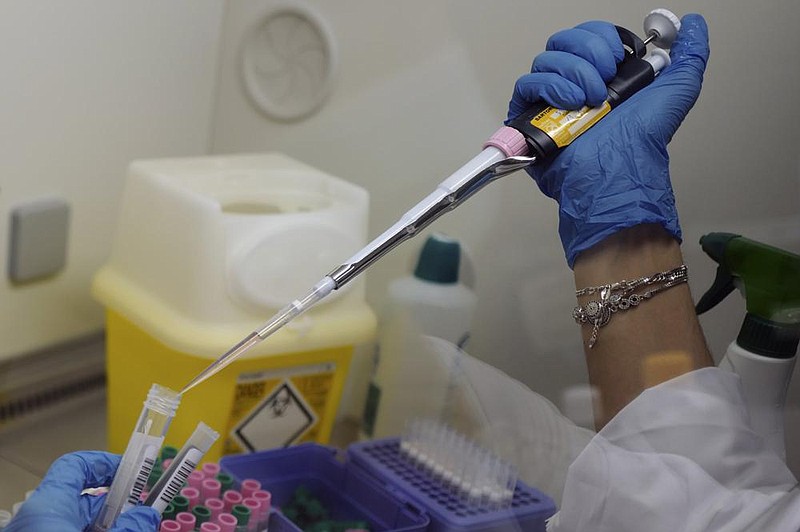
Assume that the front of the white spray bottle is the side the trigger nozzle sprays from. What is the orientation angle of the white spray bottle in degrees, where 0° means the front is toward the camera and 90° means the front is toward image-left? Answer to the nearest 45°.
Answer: approximately 90°

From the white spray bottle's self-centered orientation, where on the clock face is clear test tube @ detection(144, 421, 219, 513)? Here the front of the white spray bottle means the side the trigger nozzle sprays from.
The clear test tube is roughly at 11 o'clock from the white spray bottle.

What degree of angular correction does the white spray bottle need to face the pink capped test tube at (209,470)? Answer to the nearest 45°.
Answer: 0° — it already faces it

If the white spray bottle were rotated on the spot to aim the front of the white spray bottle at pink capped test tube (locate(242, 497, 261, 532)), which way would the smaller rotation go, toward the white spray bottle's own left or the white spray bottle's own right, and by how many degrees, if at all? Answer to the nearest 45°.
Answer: approximately 45° to the white spray bottle's own left

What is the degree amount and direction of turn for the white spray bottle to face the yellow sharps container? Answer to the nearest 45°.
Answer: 0° — it already faces it

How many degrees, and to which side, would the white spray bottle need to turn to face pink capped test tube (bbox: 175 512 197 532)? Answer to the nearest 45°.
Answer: approximately 45° to its left

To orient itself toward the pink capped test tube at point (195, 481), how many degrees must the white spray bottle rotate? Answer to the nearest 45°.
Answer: approximately 45° to its left

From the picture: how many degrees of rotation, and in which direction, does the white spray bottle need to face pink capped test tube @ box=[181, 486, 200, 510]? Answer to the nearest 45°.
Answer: approximately 45° to its left

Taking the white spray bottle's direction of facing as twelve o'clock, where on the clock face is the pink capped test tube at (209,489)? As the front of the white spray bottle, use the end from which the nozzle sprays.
The pink capped test tube is roughly at 11 o'clock from the white spray bottle.
